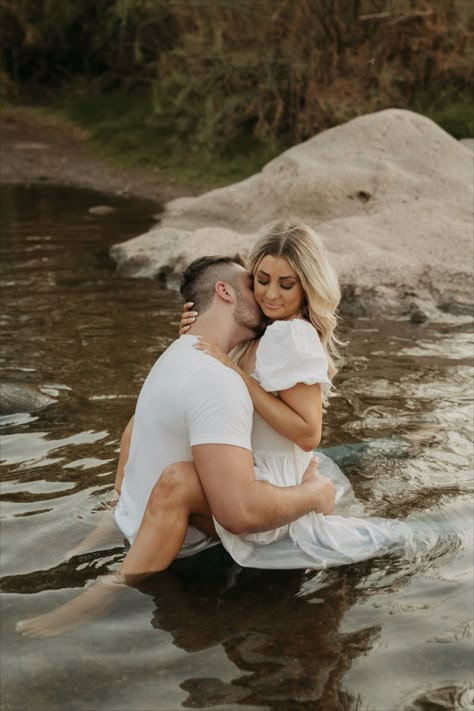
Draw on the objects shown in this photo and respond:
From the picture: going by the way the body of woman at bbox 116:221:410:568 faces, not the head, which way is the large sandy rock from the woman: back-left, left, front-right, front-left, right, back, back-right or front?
right

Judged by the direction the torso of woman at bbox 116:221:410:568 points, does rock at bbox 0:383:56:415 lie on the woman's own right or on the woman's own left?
on the woman's own right

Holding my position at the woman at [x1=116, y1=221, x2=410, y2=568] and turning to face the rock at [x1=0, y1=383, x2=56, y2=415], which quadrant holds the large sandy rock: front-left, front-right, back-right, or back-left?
front-right

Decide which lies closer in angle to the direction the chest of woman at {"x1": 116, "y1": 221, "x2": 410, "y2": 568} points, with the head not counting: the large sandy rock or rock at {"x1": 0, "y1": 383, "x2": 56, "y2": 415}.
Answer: the rock

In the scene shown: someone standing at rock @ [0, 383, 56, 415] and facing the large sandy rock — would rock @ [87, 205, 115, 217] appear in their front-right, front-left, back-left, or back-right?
front-left

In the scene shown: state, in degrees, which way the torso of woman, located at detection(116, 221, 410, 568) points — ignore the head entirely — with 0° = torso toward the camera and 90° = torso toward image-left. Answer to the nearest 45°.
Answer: approximately 90°

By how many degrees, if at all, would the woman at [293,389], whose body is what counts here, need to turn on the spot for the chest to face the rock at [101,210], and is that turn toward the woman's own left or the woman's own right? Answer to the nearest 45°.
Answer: approximately 90° to the woman's own right

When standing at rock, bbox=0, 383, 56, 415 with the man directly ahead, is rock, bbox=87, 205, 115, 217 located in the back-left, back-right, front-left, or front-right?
back-left
